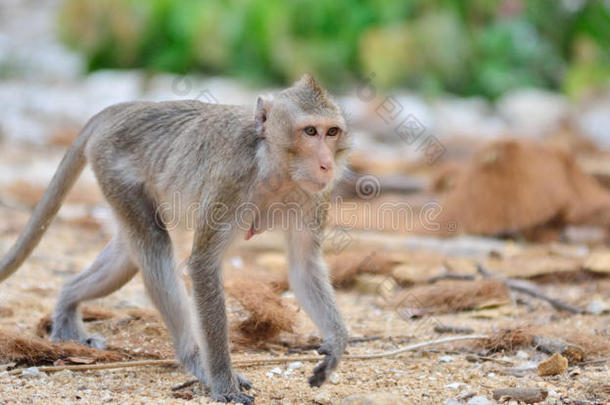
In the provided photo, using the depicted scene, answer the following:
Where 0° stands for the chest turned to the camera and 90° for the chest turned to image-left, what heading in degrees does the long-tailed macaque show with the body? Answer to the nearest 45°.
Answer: approximately 315°

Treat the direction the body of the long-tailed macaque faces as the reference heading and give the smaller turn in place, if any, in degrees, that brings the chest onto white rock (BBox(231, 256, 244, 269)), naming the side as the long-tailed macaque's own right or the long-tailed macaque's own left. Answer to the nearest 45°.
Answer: approximately 135° to the long-tailed macaque's own left

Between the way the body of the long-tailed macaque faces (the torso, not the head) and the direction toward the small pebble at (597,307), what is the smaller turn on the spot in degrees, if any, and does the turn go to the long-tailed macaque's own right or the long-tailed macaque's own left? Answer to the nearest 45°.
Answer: approximately 45° to the long-tailed macaque's own left

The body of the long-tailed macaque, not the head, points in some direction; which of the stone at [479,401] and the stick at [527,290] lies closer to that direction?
the stone

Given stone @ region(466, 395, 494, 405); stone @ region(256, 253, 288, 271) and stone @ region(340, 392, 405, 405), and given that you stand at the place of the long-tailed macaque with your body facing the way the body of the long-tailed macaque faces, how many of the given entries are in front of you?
2

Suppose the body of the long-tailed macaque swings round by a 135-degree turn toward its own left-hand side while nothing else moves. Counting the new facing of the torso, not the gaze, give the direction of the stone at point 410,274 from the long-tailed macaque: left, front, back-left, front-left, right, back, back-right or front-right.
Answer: front-right
